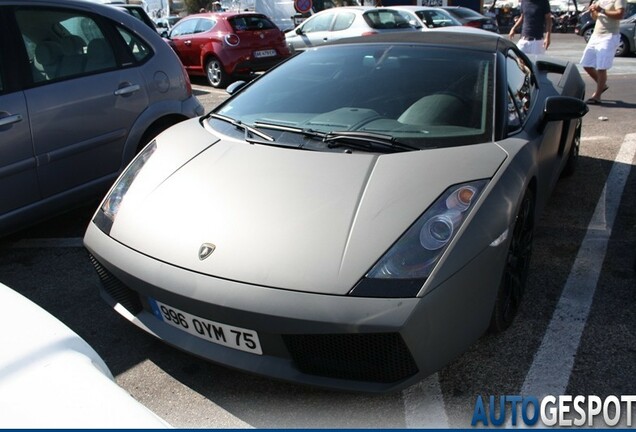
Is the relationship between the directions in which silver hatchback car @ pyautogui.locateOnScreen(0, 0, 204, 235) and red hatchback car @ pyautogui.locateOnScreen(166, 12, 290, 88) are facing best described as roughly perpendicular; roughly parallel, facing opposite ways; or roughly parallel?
roughly perpendicular

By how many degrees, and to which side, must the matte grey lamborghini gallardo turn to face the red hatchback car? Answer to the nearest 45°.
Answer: approximately 135° to its right

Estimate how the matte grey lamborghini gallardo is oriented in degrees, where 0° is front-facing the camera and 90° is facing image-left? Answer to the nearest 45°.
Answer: approximately 45°

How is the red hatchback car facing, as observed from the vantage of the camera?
facing away from the viewer and to the left of the viewer

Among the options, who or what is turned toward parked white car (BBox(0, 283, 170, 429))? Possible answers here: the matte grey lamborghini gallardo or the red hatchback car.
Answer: the matte grey lamborghini gallardo

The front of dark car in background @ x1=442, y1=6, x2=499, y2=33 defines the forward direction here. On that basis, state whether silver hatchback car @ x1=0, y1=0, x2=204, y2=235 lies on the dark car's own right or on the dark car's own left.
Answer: on the dark car's own left

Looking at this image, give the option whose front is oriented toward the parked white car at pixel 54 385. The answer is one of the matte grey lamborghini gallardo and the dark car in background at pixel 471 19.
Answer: the matte grey lamborghini gallardo

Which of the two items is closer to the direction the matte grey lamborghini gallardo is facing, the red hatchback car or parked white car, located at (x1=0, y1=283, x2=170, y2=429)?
the parked white car

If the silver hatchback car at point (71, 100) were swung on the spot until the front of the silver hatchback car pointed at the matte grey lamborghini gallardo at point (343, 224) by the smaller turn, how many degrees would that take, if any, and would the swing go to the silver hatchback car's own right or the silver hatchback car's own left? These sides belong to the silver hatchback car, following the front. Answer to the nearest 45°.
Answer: approximately 90° to the silver hatchback car's own left

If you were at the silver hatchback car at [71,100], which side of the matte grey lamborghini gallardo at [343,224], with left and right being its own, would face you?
right
